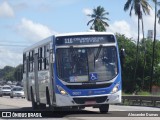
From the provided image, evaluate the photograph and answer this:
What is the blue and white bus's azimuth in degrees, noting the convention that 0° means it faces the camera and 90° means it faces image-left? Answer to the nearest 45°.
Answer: approximately 0°
